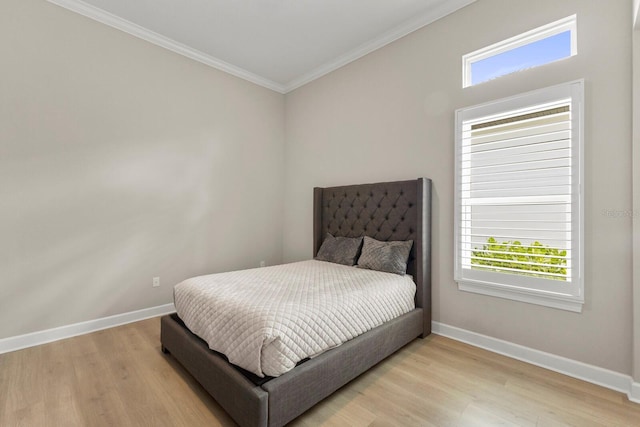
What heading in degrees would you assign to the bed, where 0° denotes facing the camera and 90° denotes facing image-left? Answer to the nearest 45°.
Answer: approximately 45°
